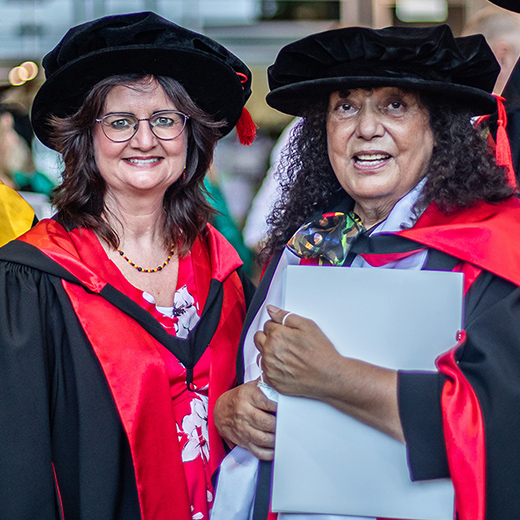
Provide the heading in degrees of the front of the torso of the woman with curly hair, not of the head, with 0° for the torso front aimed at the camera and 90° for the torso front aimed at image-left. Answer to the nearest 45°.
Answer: approximately 45°

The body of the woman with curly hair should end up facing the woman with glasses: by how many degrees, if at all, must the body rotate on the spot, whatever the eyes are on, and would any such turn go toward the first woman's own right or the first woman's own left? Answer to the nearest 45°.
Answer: approximately 45° to the first woman's own right
